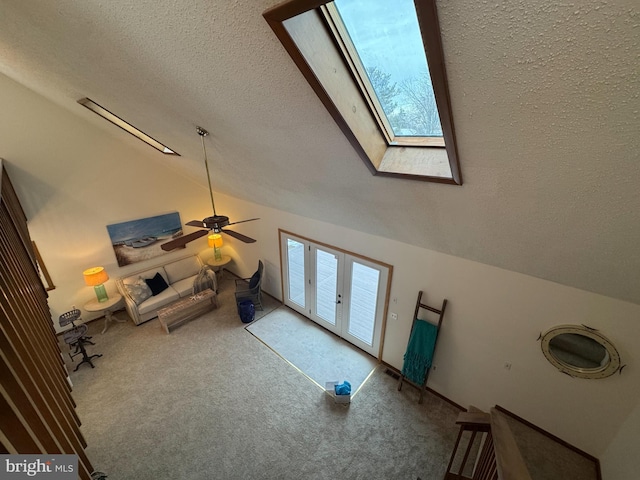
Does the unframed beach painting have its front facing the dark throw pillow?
no

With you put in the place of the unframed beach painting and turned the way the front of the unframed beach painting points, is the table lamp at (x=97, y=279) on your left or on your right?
on your right

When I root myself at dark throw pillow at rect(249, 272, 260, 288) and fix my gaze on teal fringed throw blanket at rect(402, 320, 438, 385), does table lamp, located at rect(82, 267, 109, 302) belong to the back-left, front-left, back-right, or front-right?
back-right

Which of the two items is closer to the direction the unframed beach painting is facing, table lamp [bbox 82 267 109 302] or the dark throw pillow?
the dark throw pillow

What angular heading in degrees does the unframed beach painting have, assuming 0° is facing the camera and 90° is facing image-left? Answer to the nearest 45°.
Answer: approximately 315°
